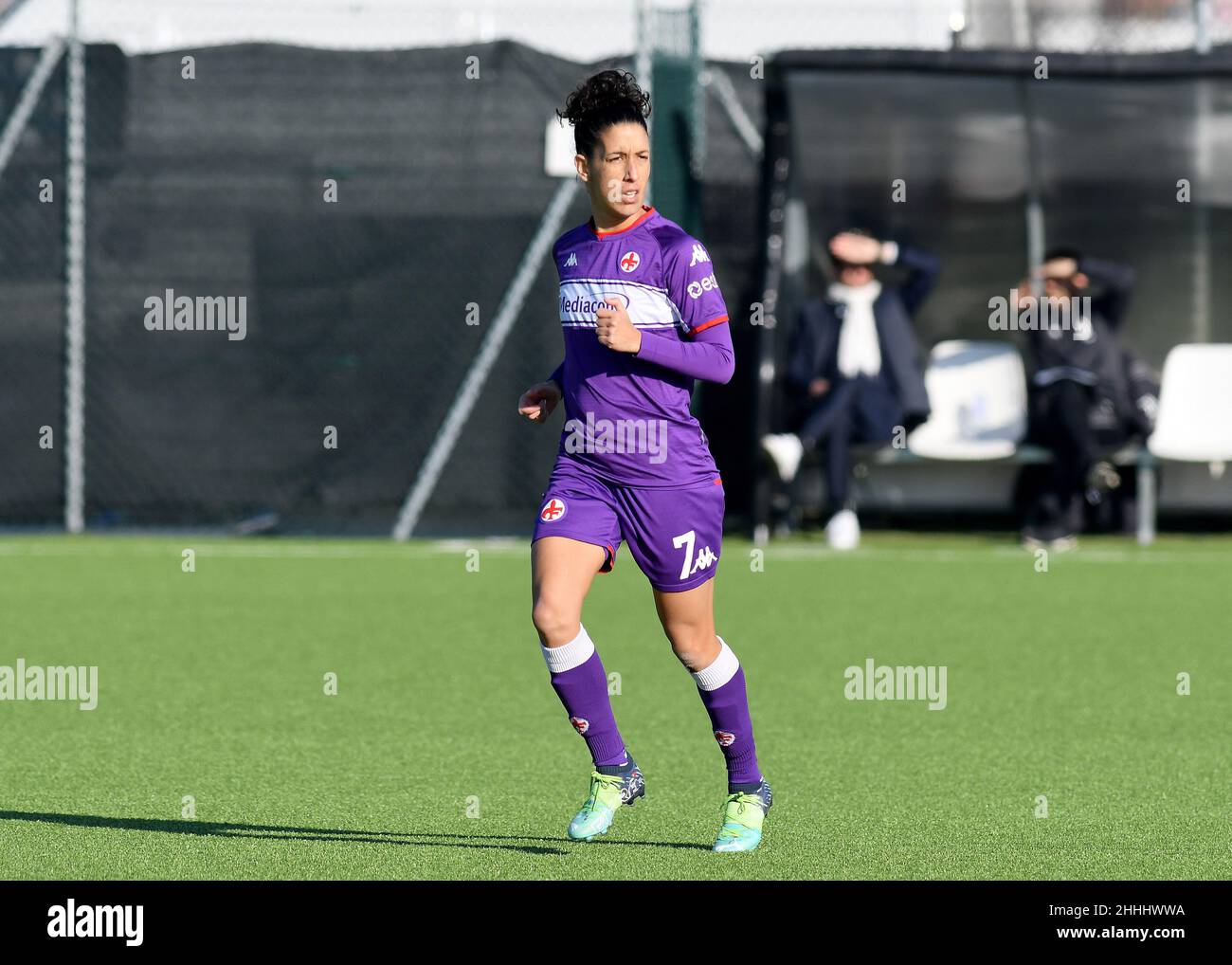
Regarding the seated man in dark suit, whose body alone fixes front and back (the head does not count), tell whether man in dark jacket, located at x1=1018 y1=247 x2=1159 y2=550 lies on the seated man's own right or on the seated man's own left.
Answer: on the seated man's own left

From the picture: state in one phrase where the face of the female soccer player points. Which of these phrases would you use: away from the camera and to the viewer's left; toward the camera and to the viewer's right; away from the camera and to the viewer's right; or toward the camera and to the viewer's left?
toward the camera and to the viewer's right

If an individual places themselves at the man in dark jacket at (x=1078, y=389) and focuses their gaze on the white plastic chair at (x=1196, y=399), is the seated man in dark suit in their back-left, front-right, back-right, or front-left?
back-left

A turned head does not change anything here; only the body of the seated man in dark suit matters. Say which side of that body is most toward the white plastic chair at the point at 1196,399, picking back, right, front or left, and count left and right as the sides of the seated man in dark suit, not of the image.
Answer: left

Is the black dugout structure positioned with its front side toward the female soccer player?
yes
